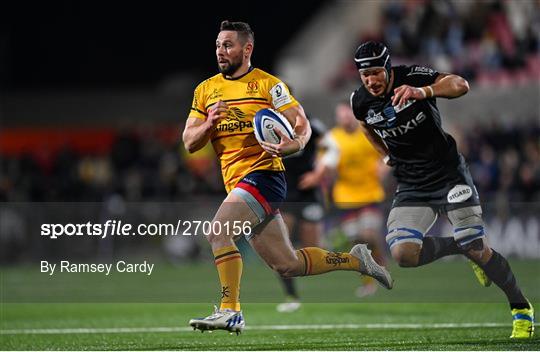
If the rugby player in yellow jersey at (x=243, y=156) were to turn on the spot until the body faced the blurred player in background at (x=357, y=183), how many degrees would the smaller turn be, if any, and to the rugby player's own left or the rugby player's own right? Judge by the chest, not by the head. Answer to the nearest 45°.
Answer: approximately 135° to the rugby player's own right

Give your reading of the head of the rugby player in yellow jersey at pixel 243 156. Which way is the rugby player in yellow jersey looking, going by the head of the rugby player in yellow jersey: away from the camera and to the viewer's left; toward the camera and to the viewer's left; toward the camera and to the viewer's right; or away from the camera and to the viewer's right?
toward the camera and to the viewer's left

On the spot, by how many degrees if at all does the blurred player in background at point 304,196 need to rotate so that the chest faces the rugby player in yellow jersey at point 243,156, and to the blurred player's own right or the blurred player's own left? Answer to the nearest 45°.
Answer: approximately 45° to the blurred player's own left

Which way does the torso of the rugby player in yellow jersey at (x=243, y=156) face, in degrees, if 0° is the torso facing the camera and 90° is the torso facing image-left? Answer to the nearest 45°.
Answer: approximately 45°

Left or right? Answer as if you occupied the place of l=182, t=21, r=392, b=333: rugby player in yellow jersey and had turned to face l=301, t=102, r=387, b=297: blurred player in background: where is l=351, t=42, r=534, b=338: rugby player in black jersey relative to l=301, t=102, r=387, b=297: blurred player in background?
right

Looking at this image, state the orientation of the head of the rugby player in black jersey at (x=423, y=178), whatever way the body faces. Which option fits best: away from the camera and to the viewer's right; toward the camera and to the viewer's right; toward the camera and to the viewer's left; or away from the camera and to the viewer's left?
toward the camera and to the viewer's left

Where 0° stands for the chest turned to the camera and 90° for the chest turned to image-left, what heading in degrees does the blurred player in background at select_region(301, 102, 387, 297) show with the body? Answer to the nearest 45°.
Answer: approximately 45°

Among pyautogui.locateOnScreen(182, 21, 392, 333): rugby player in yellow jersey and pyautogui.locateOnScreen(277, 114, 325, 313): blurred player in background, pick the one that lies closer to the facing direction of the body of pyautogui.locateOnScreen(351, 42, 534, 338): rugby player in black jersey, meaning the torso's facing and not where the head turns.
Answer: the rugby player in yellow jersey

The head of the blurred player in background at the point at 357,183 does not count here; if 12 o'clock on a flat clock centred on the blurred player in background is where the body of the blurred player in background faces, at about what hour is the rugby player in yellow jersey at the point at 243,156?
The rugby player in yellow jersey is roughly at 11 o'clock from the blurred player in background.

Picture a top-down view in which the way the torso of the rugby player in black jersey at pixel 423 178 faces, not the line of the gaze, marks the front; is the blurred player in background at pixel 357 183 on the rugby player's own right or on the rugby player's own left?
on the rugby player's own right

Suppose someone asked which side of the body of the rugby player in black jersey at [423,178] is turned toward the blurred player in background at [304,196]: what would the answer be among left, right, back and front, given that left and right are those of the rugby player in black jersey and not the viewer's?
right
